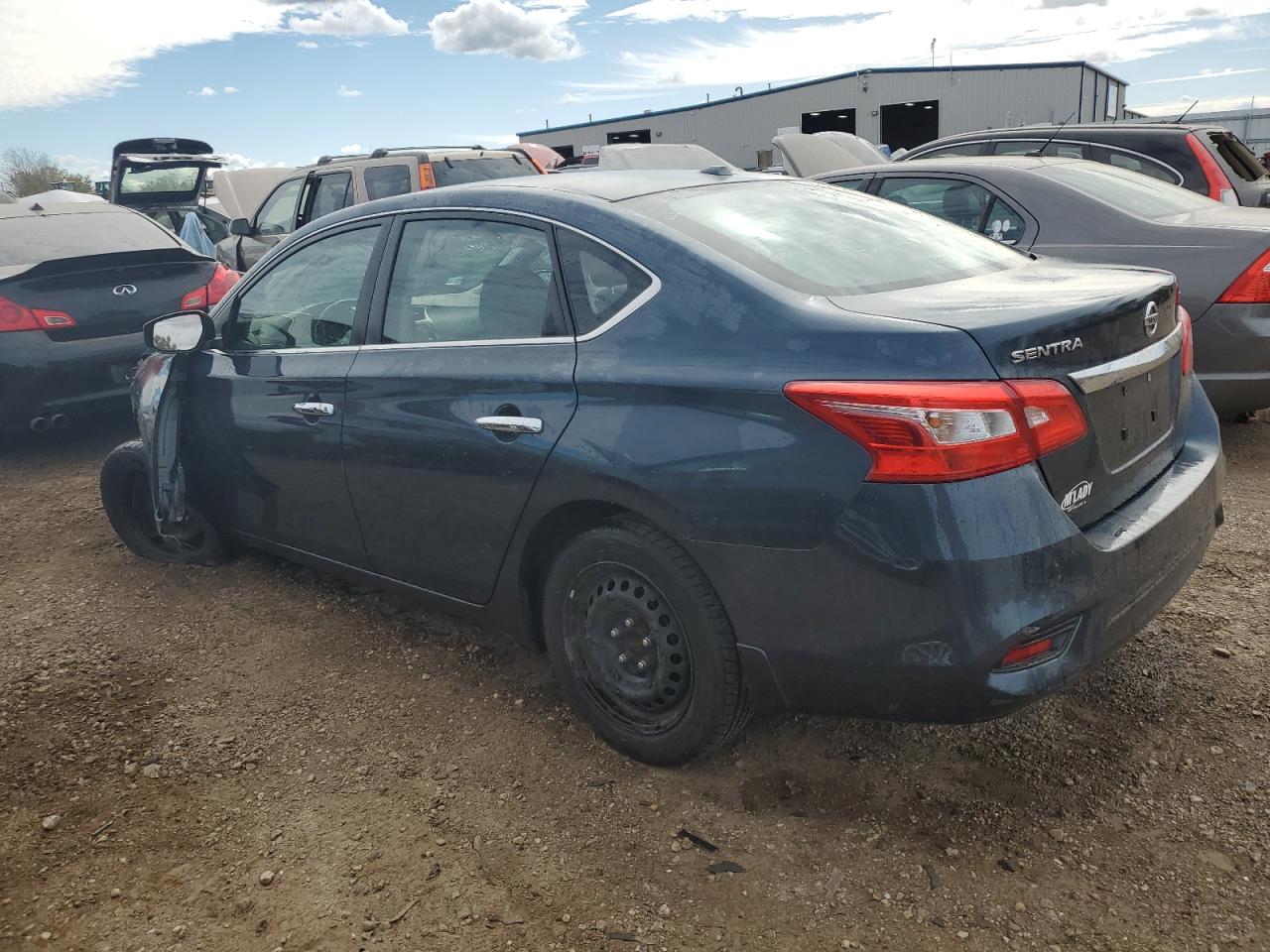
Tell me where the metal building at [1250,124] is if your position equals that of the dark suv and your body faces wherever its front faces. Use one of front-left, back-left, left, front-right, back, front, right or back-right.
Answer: front-right

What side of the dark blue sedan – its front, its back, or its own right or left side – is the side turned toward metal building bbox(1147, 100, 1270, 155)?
right

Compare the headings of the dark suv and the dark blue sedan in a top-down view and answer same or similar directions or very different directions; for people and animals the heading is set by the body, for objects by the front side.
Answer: same or similar directions

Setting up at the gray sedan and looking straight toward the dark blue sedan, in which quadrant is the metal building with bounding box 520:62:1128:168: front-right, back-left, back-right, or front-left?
back-right

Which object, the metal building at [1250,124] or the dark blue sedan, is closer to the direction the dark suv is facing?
the metal building

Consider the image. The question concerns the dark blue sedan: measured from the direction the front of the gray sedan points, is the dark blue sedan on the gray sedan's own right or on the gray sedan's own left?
on the gray sedan's own left

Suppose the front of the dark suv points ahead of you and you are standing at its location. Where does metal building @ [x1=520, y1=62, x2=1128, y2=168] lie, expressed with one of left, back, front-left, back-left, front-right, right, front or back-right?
front-right

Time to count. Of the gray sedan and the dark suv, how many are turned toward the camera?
0

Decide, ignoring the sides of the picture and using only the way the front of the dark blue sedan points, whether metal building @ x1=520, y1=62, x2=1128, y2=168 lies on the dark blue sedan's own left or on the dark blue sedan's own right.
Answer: on the dark blue sedan's own right

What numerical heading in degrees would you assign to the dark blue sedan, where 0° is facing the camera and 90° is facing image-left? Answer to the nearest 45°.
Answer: approximately 135°

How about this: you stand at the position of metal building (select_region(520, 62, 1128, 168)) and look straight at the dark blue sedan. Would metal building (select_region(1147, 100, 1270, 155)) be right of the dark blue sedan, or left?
left

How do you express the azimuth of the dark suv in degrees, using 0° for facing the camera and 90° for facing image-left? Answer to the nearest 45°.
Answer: approximately 135°

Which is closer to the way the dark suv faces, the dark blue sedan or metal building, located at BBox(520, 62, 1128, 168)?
the metal building

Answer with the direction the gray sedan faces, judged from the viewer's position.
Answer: facing away from the viewer and to the left of the viewer
